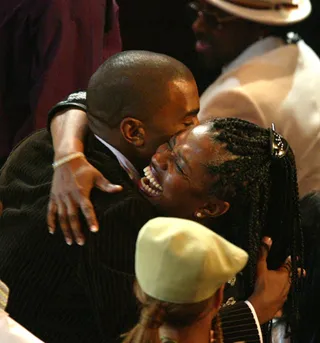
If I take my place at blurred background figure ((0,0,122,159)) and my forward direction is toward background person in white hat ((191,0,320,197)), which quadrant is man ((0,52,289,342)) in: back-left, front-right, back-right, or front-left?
front-right

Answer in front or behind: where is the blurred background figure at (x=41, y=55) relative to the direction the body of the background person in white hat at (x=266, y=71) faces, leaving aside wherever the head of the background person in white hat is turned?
in front

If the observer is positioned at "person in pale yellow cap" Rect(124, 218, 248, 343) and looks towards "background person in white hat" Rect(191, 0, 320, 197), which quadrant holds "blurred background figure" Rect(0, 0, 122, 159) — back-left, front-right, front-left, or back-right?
front-left

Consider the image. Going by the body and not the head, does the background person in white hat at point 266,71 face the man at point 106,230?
no
